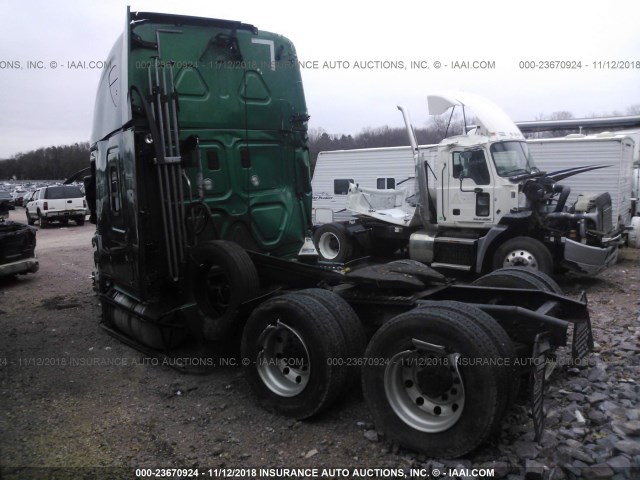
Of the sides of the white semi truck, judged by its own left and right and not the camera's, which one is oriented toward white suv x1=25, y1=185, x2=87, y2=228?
back

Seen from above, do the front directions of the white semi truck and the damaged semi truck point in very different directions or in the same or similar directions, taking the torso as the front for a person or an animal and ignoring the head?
very different directions

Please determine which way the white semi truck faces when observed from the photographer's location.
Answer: facing the viewer and to the right of the viewer

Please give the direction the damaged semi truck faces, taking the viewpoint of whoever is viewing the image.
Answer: facing away from the viewer and to the left of the viewer

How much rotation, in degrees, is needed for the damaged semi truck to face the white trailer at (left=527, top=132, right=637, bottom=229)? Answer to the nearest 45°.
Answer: approximately 90° to its right

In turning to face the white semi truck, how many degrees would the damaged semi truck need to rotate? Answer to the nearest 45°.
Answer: approximately 90° to its right

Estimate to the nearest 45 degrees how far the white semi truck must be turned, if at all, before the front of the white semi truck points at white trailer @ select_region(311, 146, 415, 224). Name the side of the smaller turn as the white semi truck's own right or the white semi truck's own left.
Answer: approximately 180°

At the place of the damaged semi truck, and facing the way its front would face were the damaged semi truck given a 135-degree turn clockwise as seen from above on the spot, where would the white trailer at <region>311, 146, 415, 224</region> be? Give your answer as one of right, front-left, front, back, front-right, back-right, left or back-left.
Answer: left
